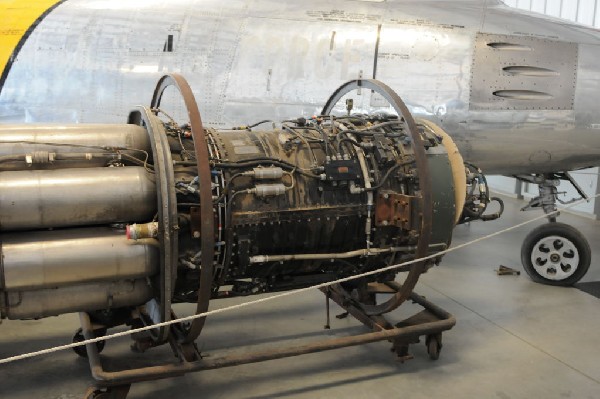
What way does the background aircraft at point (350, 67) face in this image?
to the viewer's right

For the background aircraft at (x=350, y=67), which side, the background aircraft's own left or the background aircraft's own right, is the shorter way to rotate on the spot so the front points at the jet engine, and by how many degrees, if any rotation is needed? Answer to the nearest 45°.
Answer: approximately 90° to the background aircraft's own right

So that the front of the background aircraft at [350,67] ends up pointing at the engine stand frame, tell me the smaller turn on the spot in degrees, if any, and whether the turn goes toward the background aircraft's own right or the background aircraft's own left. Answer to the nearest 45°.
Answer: approximately 90° to the background aircraft's own right
